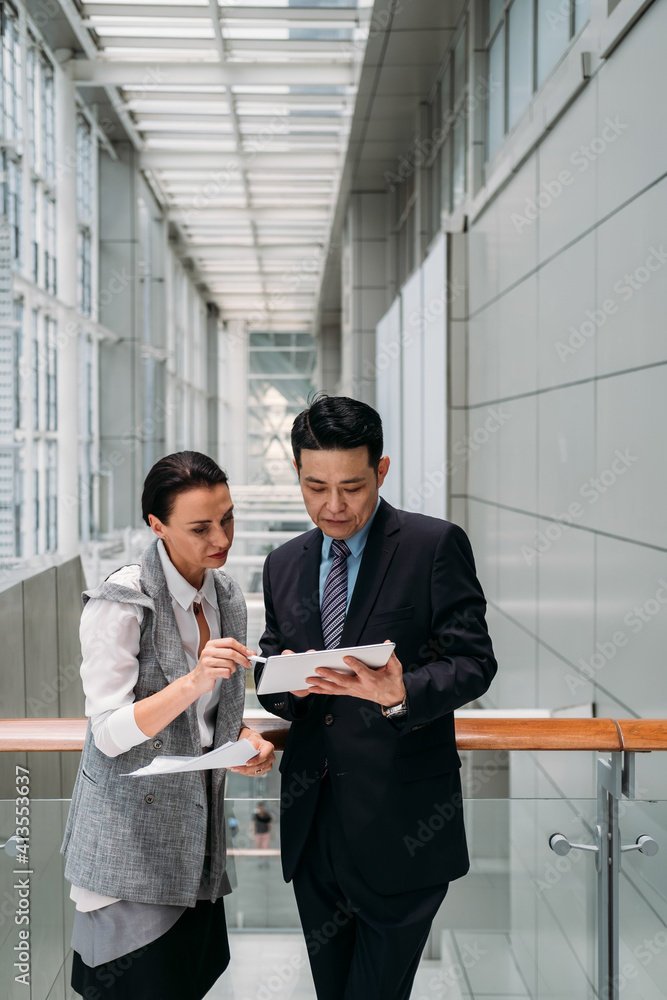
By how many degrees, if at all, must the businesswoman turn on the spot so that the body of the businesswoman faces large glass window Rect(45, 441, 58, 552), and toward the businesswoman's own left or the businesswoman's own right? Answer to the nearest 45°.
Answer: approximately 135° to the businesswoman's own left

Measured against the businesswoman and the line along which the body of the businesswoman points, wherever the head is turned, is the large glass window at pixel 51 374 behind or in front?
behind

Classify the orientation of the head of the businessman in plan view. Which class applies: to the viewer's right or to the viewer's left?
to the viewer's left

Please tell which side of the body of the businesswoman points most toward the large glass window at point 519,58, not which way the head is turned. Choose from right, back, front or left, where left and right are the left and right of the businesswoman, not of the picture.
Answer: left

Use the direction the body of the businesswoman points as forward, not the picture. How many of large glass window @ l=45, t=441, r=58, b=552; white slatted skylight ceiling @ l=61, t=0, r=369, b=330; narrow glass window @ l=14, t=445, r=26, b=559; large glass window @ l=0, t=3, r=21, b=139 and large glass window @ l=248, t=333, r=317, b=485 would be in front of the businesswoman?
0

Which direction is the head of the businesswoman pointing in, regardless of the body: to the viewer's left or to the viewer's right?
to the viewer's right

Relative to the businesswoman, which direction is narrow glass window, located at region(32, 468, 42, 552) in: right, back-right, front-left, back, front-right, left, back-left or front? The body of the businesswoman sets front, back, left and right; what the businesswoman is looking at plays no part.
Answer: back-left

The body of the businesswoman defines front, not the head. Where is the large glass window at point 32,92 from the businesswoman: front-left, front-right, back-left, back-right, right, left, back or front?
back-left

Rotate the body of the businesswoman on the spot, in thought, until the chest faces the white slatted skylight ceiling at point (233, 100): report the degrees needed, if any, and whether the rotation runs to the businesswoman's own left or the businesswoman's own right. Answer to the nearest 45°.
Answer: approximately 135° to the businesswoman's own left

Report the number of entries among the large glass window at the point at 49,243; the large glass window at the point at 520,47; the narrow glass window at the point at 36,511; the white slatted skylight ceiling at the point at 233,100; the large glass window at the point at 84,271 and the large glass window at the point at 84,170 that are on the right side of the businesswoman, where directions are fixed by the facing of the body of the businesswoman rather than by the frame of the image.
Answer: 0

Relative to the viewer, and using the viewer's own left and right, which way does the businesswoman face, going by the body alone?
facing the viewer and to the right of the viewer

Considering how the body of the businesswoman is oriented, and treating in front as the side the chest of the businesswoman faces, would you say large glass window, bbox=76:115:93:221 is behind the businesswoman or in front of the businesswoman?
behind

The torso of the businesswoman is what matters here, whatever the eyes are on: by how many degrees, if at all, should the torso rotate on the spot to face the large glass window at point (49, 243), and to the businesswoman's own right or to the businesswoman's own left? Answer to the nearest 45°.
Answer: approximately 135° to the businesswoman's own left

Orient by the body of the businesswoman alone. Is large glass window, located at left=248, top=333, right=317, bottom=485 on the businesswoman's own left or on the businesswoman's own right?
on the businesswoman's own left

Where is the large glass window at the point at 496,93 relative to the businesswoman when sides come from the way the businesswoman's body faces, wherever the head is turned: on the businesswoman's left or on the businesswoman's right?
on the businesswoman's left

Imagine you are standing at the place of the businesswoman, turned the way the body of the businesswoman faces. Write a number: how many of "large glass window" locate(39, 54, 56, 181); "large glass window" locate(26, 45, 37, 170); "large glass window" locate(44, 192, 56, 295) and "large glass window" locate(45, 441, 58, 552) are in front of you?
0

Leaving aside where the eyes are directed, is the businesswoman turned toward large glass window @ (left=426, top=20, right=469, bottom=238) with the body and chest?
no
